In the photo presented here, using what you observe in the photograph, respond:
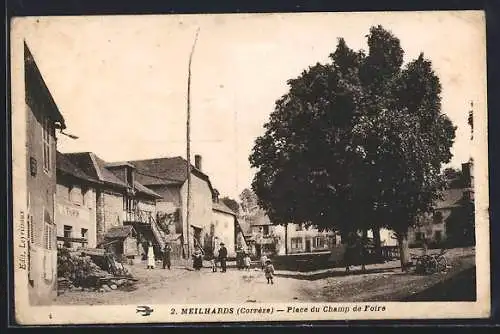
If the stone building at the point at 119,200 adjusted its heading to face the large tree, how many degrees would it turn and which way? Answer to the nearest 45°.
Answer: approximately 45° to its left

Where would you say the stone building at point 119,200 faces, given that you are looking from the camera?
facing the viewer and to the right of the viewer

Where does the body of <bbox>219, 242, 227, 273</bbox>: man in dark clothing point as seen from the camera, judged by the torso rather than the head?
toward the camera
